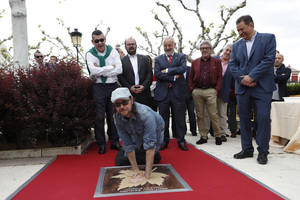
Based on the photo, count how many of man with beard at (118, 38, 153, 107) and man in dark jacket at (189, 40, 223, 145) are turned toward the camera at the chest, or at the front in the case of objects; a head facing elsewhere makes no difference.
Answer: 2

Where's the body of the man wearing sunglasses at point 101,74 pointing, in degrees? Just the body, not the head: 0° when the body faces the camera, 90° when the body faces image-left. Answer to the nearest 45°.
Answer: approximately 0°

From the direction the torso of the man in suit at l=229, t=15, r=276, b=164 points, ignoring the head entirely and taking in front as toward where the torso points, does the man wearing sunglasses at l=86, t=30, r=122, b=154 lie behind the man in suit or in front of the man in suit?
in front

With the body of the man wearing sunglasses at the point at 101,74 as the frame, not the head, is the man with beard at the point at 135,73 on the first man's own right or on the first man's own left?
on the first man's own left

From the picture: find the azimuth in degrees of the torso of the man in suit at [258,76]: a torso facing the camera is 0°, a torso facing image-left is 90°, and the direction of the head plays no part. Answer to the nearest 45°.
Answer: approximately 45°

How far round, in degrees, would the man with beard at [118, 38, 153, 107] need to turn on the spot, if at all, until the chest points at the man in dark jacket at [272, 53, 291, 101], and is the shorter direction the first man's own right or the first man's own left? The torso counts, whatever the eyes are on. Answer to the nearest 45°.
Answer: approximately 90° to the first man's own left

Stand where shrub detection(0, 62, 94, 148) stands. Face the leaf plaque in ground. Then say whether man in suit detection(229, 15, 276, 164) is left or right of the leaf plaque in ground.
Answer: left

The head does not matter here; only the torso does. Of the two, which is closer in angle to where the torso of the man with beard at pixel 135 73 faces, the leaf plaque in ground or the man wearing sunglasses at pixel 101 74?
the leaf plaque in ground

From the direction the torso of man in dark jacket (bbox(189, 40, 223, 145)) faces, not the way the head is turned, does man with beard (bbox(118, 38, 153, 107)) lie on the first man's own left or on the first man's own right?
on the first man's own right
